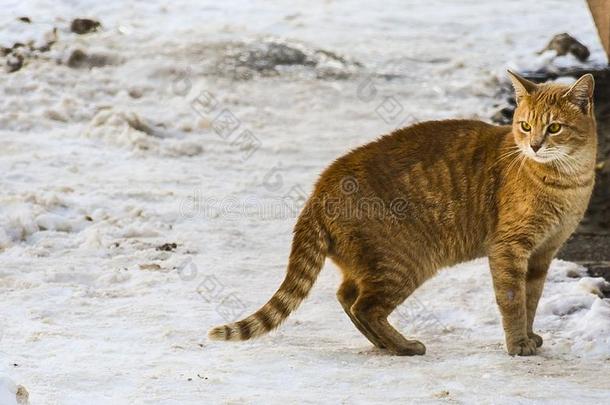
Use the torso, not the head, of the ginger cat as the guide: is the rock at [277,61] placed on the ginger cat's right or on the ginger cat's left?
on the ginger cat's left

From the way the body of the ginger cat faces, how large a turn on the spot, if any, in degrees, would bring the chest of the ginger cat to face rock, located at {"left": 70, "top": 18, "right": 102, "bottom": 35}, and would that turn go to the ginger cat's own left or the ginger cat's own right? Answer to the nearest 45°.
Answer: approximately 135° to the ginger cat's own left

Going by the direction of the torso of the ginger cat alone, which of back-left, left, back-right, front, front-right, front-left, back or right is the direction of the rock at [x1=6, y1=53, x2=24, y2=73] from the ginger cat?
back-left

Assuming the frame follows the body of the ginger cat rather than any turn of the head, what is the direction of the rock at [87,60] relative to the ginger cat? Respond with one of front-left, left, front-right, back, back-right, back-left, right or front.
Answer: back-left

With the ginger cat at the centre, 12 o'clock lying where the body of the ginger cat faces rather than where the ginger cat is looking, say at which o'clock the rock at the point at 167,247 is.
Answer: The rock is roughly at 7 o'clock from the ginger cat.

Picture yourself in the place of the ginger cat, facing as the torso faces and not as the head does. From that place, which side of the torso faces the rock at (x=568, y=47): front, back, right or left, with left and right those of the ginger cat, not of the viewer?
left

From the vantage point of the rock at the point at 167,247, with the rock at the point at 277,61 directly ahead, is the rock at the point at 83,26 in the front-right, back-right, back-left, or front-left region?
front-left

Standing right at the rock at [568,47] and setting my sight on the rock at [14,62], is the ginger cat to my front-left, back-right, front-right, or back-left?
front-left

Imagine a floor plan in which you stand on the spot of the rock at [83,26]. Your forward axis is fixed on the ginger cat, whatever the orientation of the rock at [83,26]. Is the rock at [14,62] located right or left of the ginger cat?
right

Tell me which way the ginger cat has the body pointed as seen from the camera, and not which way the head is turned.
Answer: to the viewer's right
